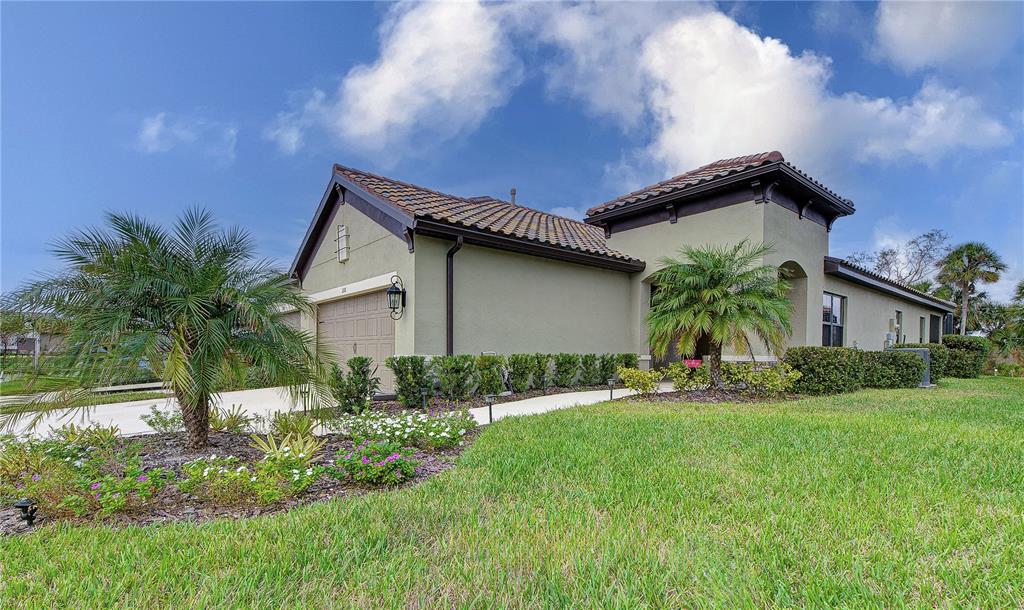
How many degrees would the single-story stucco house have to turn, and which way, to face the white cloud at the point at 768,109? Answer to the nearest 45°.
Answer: approximately 180°

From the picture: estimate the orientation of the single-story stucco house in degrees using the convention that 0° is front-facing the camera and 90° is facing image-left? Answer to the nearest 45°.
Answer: approximately 45°

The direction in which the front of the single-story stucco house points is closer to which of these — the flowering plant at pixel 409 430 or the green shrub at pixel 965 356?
the flowering plant

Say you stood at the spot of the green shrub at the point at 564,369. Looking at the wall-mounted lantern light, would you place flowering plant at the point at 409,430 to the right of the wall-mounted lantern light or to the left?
left

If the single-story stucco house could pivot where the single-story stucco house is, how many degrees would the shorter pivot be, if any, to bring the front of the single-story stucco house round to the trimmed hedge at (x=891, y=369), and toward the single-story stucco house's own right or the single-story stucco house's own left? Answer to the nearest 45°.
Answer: approximately 135° to the single-story stucco house's own left
